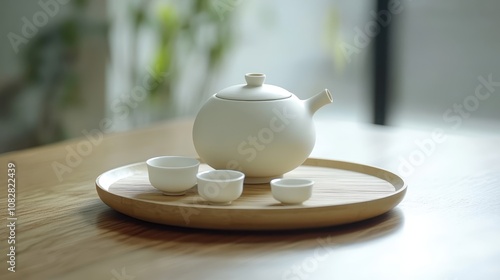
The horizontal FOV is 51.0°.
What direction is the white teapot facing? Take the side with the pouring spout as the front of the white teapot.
to the viewer's right

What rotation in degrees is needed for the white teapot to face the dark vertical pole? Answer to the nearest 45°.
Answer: approximately 90° to its left
